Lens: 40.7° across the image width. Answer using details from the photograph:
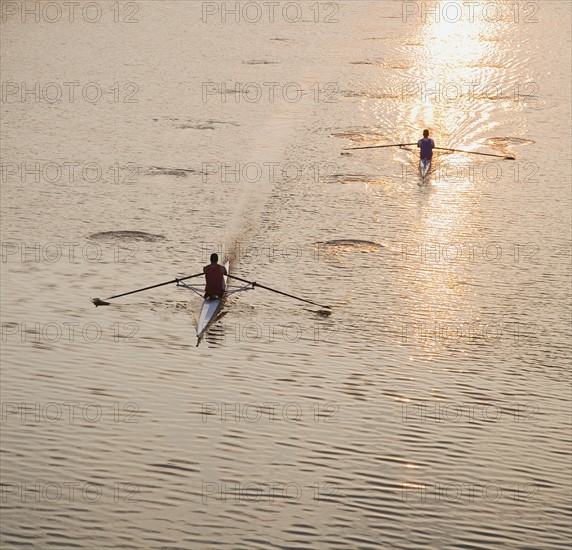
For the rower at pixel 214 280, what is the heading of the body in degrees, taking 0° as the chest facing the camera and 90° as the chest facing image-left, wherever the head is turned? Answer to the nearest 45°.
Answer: approximately 180°

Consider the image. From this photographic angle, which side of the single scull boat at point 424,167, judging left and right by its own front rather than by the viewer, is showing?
front

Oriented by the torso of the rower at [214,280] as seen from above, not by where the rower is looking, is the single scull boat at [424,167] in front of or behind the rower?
in front

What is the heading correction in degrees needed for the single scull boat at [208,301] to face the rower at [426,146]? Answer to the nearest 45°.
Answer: approximately 135° to its left

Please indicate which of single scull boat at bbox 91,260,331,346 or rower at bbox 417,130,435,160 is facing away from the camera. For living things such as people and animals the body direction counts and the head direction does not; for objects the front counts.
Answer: the rower

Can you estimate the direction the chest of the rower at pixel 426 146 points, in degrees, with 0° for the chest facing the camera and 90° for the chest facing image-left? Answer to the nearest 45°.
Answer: approximately 180°

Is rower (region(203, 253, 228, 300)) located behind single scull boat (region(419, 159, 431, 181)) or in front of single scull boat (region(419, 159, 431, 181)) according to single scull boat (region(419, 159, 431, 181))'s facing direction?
in front

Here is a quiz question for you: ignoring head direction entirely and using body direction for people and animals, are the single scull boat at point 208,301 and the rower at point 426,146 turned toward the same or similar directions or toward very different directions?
very different directions

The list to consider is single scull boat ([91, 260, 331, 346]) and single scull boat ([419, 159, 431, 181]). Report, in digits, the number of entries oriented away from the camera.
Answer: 0
